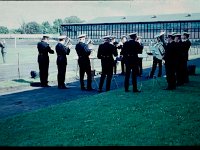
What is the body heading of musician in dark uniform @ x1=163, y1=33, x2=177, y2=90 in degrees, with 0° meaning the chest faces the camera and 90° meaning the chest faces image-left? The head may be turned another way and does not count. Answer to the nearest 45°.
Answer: approximately 90°

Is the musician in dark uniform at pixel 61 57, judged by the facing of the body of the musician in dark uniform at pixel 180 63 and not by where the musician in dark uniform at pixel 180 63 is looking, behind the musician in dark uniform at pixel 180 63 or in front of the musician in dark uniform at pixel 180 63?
in front

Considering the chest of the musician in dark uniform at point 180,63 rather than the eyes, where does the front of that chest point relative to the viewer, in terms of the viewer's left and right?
facing to the left of the viewer
